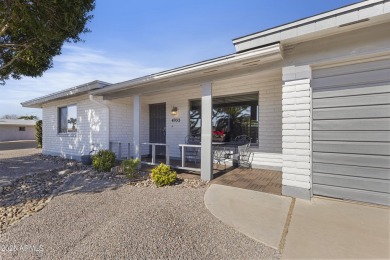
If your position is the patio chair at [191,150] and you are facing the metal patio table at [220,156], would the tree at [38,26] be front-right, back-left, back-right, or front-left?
back-right

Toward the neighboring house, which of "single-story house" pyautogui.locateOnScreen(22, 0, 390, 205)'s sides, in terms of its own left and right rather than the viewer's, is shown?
right

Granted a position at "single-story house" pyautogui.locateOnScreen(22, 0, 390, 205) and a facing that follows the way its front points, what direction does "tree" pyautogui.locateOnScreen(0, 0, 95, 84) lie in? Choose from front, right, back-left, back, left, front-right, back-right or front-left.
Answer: front-right
